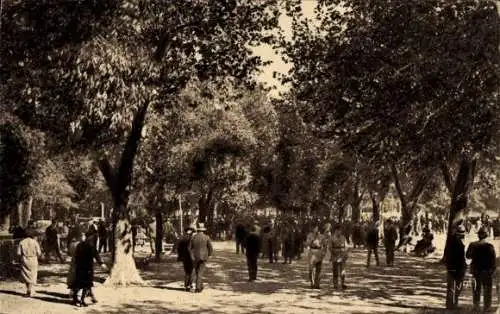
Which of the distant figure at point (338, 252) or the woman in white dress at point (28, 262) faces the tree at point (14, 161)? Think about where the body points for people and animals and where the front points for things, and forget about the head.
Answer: the woman in white dress

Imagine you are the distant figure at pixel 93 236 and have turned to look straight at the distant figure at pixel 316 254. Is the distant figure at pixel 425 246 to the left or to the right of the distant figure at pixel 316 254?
left

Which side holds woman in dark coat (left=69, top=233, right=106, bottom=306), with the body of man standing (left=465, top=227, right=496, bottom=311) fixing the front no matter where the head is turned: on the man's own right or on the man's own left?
on the man's own left

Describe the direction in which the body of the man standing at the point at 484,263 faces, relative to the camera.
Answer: away from the camera

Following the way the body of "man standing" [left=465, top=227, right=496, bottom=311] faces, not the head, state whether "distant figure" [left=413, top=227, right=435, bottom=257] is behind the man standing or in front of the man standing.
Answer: in front

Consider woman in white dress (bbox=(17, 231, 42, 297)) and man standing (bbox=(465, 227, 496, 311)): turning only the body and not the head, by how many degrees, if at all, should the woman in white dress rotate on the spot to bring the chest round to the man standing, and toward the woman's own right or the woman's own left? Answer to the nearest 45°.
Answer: approximately 135° to the woman's own right
